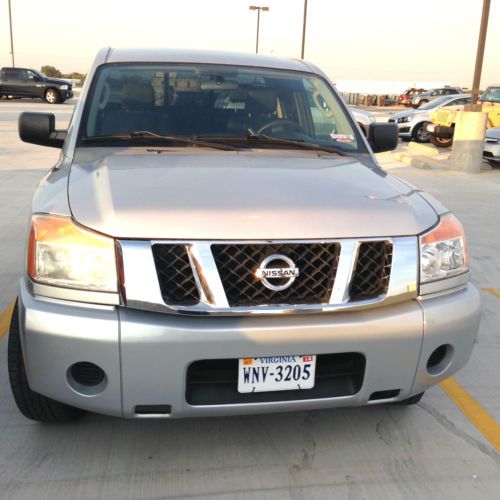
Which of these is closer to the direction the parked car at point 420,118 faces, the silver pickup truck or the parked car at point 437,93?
the silver pickup truck

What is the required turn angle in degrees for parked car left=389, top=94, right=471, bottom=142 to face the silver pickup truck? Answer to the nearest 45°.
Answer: approximately 45° to its left

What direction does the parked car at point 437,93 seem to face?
to the viewer's left

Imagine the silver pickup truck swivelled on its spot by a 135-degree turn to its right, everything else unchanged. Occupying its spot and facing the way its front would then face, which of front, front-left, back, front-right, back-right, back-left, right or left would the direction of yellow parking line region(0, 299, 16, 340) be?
left

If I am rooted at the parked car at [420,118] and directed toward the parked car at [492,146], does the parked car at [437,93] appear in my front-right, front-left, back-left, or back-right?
back-left

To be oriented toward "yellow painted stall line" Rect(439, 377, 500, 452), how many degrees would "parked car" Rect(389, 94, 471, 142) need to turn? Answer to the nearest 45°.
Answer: approximately 45° to its left

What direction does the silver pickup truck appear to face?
toward the camera

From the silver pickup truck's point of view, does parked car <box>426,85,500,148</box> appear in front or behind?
behind

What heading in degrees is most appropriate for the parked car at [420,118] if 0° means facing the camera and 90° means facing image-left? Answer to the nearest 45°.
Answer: approximately 45°

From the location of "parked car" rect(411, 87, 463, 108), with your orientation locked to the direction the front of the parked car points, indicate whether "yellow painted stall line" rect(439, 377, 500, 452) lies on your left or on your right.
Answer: on your left

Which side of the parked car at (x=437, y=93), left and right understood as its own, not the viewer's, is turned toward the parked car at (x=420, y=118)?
left

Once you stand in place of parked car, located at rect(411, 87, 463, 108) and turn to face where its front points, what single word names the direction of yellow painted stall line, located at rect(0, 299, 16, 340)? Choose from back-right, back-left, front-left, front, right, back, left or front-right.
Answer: left

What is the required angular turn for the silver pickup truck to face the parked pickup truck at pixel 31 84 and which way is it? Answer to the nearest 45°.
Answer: approximately 180°
